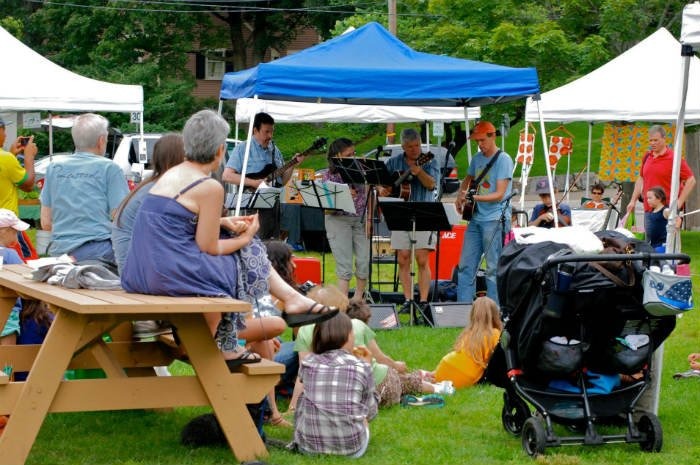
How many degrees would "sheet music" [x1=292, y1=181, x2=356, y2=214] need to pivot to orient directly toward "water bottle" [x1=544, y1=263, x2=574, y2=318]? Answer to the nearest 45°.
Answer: approximately 180°

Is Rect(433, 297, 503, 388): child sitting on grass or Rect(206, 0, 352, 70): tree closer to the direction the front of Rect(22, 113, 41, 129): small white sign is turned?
the child sitting on grass

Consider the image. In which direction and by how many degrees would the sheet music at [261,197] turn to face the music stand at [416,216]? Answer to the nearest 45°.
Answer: approximately 135° to its right

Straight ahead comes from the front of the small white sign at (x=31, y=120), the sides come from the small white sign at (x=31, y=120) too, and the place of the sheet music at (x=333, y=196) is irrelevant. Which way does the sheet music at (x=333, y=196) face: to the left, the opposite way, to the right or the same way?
the opposite way

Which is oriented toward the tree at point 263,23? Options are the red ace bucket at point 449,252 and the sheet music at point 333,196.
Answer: the sheet music

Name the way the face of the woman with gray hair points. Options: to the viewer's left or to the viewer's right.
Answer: to the viewer's right

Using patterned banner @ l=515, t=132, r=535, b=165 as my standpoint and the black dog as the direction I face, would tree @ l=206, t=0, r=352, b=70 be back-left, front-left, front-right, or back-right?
back-right

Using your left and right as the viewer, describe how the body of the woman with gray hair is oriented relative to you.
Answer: facing away from the viewer and to the right of the viewer

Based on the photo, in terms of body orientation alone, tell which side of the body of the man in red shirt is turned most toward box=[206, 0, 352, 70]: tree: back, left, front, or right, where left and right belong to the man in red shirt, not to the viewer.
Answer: right

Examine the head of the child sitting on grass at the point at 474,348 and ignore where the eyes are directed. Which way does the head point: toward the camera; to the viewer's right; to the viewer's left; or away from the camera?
away from the camera

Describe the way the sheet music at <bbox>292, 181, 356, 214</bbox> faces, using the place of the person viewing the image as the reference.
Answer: facing away from the viewer

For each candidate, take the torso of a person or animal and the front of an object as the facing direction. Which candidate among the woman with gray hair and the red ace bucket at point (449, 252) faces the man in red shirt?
the woman with gray hair

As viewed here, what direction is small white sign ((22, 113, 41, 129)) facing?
toward the camera

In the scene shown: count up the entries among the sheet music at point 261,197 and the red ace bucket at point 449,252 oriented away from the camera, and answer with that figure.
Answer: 1
